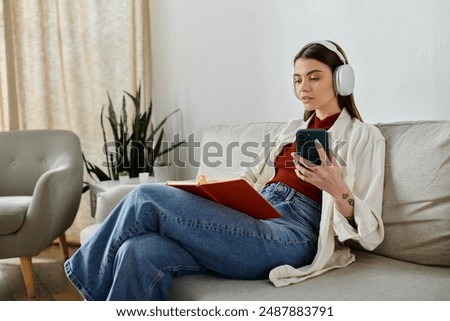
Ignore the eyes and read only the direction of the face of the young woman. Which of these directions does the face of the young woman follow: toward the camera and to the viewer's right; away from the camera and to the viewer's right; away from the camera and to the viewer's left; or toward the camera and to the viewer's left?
toward the camera and to the viewer's left

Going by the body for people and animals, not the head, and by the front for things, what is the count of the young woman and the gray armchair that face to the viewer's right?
0

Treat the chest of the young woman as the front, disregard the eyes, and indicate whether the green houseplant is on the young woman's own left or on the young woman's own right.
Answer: on the young woman's own right

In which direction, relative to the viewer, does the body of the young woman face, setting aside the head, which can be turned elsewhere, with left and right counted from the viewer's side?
facing the viewer and to the left of the viewer

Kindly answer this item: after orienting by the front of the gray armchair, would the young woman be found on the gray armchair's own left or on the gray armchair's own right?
on the gray armchair's own left

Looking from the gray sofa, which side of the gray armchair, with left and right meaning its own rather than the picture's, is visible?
left
